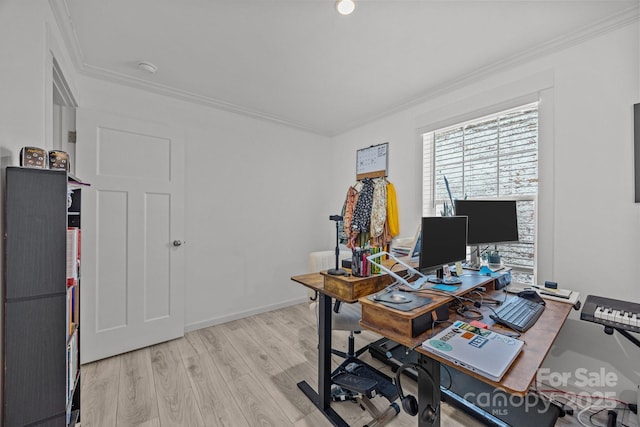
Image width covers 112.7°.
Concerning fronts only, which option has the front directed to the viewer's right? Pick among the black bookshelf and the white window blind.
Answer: the black bookshelf

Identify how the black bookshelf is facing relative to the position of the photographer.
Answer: facing to the right of the viewer

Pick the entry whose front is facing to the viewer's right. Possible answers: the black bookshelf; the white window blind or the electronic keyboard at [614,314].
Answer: the black bookshelf

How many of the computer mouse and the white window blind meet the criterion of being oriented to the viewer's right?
0

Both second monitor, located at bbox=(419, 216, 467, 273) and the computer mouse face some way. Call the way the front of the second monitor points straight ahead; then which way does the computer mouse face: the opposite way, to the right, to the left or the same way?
the opposite way

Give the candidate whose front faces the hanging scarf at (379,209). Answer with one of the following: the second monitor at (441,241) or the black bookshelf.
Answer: the black bookshelf

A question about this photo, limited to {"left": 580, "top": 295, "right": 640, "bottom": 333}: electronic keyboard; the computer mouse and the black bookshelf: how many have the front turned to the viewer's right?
1

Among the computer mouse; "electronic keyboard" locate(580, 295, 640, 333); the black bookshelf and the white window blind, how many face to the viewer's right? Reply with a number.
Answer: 1

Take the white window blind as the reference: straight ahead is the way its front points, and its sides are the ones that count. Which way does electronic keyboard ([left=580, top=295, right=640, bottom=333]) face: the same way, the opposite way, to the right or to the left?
the same way

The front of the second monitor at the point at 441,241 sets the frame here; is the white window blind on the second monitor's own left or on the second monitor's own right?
on the second monitor's own left

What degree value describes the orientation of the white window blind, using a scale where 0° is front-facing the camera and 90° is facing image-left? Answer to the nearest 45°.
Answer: approximately 45°

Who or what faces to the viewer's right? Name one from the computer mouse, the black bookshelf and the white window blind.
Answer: the black bookshelf

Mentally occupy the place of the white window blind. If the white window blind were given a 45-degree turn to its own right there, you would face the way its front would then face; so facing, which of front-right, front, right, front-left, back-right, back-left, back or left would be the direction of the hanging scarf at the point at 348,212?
front
